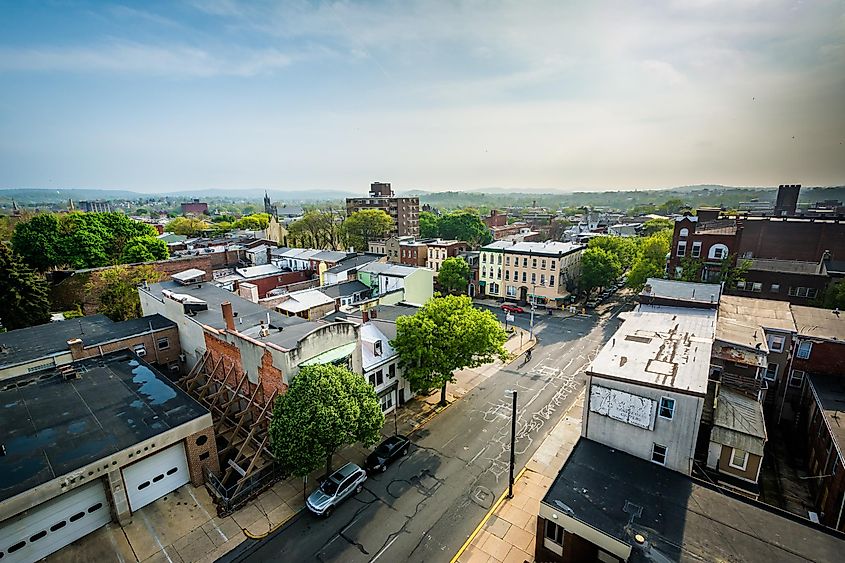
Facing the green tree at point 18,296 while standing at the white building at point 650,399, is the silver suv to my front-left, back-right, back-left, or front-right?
front-left

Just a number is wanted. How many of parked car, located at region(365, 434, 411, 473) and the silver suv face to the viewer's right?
0

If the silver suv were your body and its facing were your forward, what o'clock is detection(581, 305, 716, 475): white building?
The white building is roughly at 8 o'clock from the silver suv.

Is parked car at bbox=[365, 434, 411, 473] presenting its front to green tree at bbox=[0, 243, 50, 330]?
no

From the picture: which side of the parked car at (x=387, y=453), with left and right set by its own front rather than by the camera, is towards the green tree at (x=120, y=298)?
right

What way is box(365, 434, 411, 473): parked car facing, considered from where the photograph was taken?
facing the viewer and to the left of the viewer

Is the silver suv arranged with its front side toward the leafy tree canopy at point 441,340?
no

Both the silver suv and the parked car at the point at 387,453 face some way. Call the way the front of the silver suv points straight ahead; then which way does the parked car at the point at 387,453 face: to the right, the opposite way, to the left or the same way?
the same way

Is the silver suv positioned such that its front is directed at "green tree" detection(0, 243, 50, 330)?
no

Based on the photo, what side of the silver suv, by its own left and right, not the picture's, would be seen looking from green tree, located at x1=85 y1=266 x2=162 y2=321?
right

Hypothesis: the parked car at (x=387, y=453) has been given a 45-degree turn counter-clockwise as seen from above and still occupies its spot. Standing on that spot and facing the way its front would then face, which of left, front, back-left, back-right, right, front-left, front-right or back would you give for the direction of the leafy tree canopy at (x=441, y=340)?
back-left

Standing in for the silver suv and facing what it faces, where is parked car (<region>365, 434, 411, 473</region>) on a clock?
The parked car is roughly at 6 o'clock from the silver suv.
